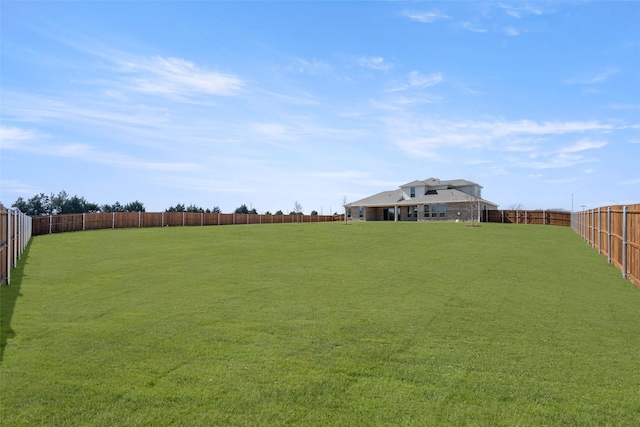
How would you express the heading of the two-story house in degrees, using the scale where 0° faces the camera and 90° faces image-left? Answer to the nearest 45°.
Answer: approximately 180°

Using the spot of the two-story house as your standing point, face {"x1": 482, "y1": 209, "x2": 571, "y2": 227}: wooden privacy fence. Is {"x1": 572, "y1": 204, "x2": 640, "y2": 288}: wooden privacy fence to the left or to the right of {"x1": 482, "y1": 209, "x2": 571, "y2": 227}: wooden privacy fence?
right

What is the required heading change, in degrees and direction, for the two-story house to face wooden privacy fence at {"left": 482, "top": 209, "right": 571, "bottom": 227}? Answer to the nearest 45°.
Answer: approximately 135° to its right

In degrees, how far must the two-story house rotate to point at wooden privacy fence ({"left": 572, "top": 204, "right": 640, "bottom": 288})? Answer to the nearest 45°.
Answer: approximately 180°

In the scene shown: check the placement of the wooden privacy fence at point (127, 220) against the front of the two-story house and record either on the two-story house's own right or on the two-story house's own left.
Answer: on the two-story house's own left
